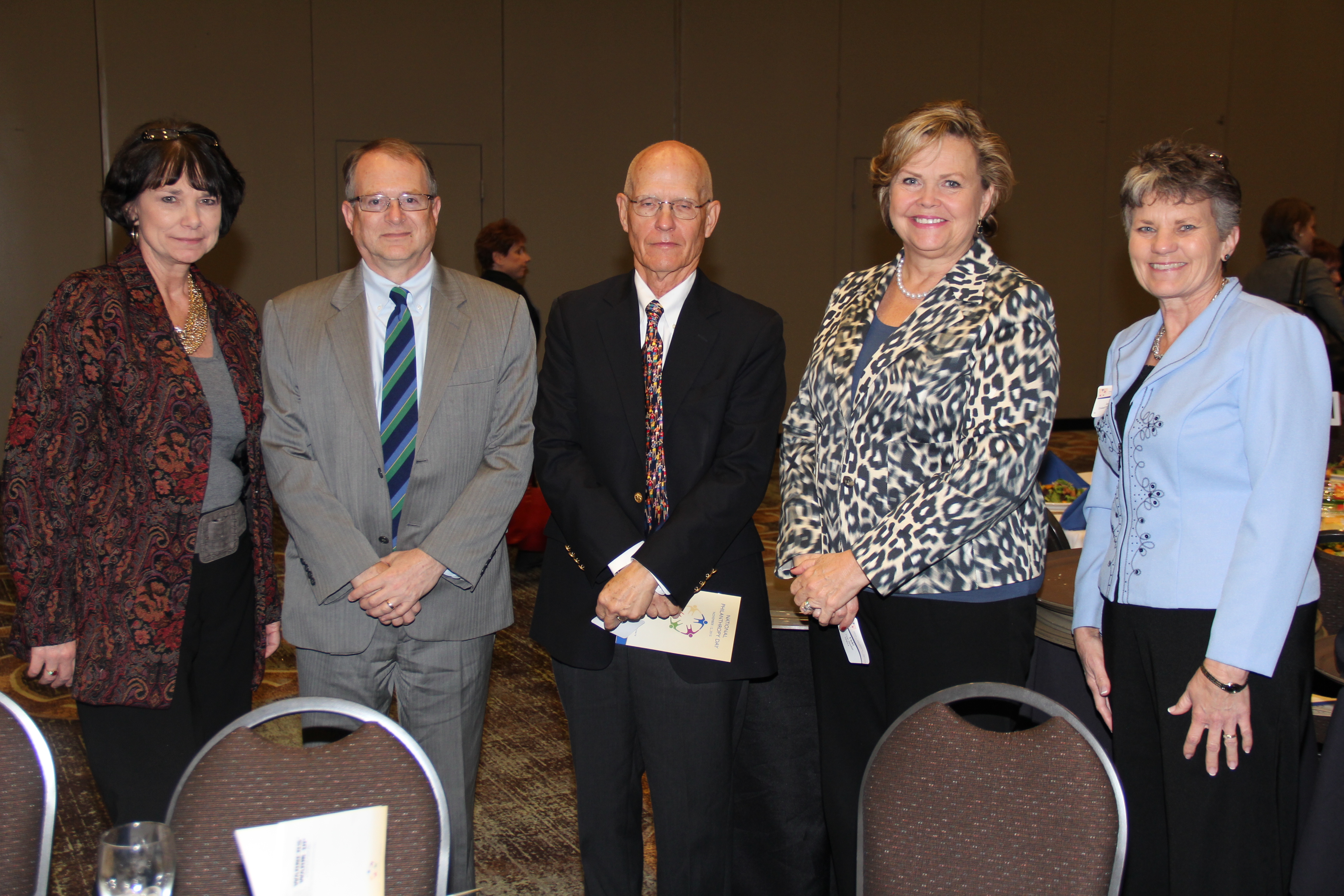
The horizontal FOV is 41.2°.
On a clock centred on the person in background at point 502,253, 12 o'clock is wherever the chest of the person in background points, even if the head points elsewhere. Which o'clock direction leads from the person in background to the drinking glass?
The drinking glass is roughly at 3 o'clock from the person in background.

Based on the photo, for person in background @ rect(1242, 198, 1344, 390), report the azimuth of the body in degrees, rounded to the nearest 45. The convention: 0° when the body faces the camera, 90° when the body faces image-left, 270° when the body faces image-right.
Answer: approximately 225°

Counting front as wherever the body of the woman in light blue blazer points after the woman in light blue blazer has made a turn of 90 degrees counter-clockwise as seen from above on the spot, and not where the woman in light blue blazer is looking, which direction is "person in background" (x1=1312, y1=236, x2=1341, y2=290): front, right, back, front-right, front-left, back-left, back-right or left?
back-left

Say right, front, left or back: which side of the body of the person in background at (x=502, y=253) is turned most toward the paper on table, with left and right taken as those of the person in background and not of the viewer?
right

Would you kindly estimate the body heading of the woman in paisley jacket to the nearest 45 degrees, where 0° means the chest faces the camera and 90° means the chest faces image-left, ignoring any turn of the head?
approximately 315°

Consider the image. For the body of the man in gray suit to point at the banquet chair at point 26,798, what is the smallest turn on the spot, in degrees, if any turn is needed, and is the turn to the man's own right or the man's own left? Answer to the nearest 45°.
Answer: approximately 45° to the man's own right
